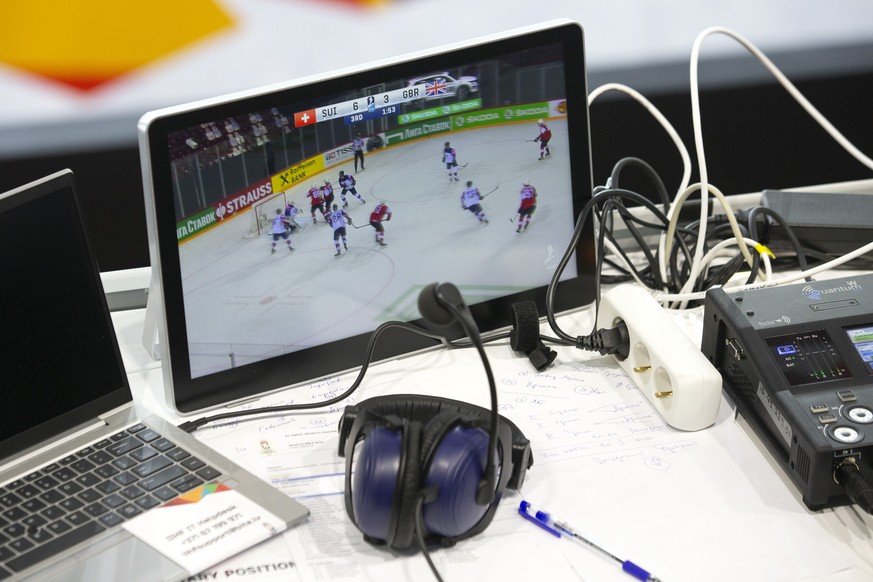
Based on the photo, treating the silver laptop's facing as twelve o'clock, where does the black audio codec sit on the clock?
The black audio codec is roughly at 11 o'clock from the silver laptop.

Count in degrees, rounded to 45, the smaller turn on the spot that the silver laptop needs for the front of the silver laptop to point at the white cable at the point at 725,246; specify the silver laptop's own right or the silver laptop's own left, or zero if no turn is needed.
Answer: approximately 45° to the silver laptop's own left

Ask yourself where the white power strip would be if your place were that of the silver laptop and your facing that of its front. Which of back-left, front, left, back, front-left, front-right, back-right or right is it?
front-left

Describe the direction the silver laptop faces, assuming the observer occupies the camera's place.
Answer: facing the viewer and to the right of the viewer
